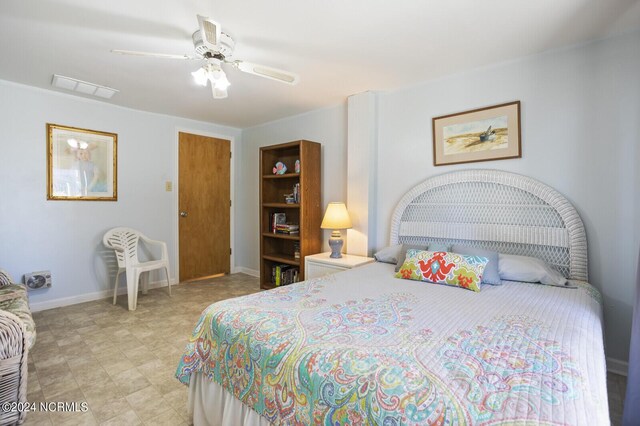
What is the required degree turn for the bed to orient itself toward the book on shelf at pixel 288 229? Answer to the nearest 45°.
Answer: approximately 90° to its right

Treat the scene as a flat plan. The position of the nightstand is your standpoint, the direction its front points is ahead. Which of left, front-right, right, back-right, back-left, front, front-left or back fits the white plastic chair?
front-right

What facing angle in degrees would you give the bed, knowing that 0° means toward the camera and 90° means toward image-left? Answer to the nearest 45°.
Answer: approximately 45°

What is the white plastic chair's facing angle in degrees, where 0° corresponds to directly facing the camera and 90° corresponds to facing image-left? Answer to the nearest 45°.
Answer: approximately 315°

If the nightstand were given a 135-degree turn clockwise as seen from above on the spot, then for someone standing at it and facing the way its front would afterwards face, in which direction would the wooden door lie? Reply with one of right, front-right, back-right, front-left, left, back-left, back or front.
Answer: front-left

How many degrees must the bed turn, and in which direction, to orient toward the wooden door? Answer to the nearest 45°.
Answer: approximately 90° to its right

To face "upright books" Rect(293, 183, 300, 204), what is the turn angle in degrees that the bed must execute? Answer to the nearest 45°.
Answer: approximately 90° to its right

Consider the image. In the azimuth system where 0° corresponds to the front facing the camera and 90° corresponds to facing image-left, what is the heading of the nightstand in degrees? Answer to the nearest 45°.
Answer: approximately 45°

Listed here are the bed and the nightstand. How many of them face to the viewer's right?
0

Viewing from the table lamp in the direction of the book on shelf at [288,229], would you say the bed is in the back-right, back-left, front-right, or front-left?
back-left

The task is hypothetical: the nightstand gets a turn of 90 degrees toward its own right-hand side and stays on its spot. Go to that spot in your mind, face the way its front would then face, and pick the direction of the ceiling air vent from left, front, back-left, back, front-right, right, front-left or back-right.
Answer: front-left

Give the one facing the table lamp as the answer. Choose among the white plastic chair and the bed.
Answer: the white plastic chair

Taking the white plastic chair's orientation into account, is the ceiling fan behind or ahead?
ahead
